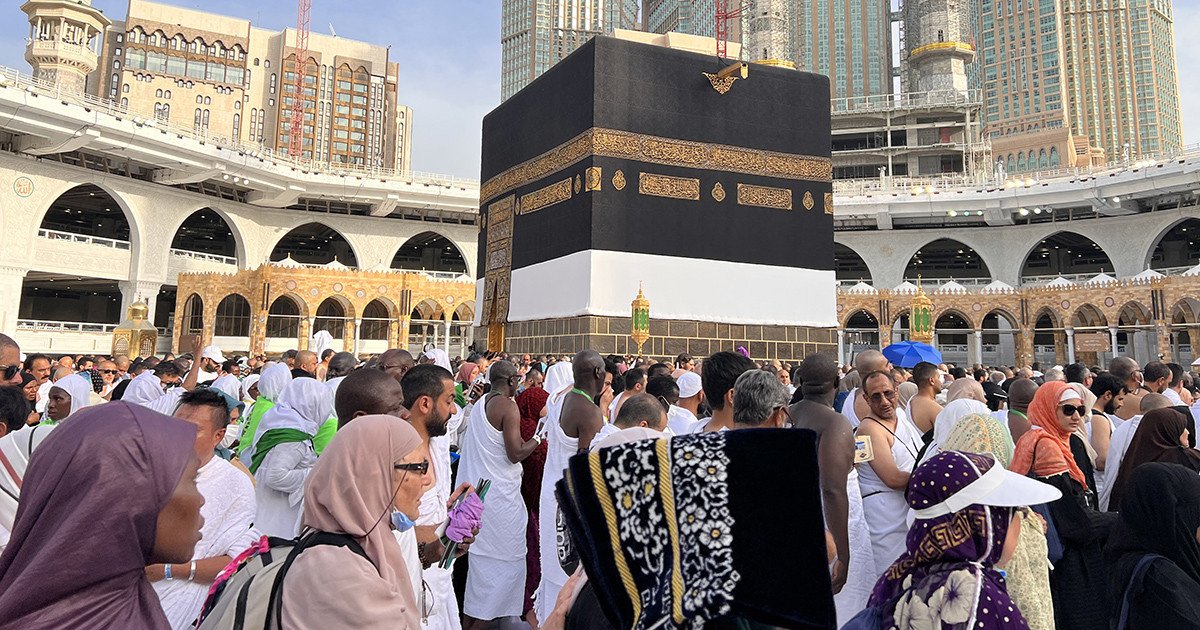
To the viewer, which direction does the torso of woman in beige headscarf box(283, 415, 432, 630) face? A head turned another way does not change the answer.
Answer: to the viewer's right

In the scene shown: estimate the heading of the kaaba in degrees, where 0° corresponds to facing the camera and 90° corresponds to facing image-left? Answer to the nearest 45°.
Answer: approximately 45°

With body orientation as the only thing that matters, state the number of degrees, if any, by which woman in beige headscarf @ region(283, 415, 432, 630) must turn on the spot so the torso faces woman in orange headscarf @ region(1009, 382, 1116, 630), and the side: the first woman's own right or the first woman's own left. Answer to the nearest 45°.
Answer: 0° — they already face them

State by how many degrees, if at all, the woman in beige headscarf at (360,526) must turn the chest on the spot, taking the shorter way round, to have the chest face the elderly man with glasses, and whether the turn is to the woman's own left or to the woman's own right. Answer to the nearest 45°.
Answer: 0° — they already face them

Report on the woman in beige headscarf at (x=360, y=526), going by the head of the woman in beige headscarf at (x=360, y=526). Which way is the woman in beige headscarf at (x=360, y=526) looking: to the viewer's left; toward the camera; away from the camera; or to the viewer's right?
to the viewer's right

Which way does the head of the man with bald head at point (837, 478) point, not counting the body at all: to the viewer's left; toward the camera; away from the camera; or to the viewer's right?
away from the camera

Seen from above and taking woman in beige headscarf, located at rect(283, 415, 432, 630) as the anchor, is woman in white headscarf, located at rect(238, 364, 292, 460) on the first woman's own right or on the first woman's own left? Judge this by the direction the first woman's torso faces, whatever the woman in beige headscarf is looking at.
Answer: on the first woman's own left

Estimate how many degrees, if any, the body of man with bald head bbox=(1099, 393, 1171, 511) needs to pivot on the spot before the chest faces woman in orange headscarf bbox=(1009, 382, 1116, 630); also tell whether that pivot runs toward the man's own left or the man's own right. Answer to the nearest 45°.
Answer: approximately 90° to the man's own right

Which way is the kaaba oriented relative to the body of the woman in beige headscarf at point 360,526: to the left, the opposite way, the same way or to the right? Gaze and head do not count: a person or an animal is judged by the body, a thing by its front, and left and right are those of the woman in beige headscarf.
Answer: the opposite way
